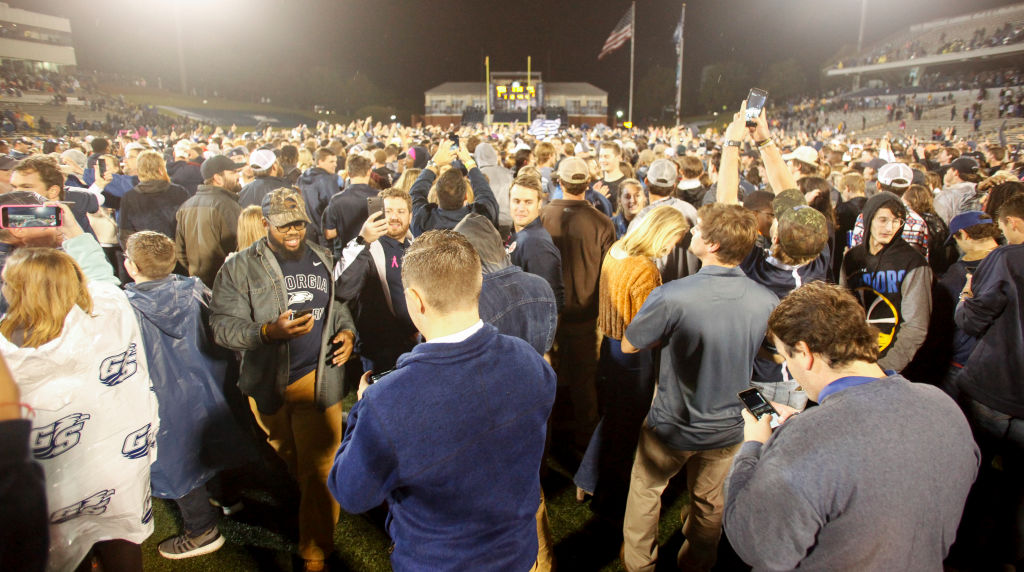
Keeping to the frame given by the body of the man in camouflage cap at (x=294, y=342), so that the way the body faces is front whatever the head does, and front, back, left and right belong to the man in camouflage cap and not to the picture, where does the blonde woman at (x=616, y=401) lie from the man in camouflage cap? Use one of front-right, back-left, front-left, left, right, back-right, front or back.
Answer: front-left

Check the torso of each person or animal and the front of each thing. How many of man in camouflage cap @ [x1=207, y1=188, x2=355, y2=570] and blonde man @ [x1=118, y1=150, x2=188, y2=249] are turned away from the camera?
1

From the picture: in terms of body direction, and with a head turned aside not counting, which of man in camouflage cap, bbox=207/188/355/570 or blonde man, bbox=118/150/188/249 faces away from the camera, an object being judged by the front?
the blonde man

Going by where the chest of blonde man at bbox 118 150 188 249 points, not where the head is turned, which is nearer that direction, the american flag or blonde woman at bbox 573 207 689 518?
the american flag

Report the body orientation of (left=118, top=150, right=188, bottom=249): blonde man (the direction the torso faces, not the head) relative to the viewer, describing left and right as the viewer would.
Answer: facing away from the viewer

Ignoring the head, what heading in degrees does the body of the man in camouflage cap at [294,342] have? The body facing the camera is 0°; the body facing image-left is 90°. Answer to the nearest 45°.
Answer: approximately 315°
